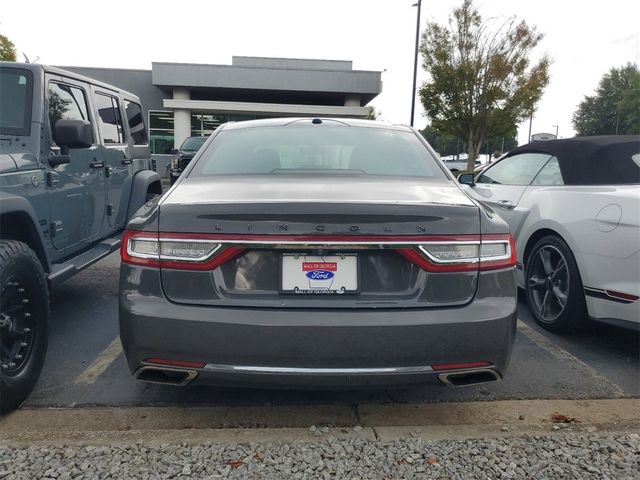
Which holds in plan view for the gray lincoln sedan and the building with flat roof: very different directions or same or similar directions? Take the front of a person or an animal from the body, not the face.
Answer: very different directions

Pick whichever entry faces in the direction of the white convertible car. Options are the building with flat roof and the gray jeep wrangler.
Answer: the building with flat roof

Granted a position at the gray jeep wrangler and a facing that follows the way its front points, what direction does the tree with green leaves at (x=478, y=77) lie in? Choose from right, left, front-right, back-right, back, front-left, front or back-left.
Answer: back

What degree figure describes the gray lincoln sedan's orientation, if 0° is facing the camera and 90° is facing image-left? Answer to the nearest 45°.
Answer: approximately 180°

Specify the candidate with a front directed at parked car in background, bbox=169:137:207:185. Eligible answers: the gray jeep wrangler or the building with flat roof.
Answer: the building with flat roof

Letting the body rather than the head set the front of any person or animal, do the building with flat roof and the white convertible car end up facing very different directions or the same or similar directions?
very different directions

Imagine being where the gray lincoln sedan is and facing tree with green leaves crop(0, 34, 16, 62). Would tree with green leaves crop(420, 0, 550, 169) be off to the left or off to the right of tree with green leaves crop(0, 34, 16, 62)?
right

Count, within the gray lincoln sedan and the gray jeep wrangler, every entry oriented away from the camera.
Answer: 1

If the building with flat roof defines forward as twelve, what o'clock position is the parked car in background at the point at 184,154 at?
The parked car in background is roughly at 12 o'clock from the building with flat roof.

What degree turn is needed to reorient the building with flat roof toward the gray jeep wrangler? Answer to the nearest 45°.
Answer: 0° — it already faces it

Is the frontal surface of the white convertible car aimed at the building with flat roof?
yes

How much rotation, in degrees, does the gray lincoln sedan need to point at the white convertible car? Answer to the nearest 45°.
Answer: approximately 45° to its right
